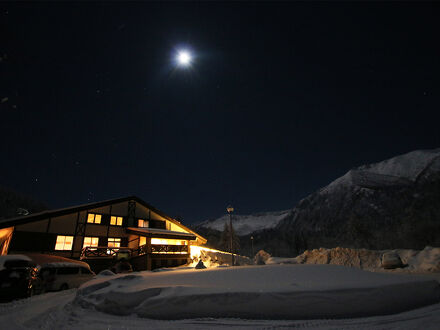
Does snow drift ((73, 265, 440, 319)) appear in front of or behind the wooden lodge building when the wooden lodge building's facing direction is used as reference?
in front

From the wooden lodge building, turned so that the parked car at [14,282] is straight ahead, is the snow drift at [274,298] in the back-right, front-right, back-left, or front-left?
front-left

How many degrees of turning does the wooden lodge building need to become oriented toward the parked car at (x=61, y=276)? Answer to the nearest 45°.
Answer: approximately 45° to its right

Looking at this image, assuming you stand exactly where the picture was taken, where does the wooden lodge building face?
facing the viewer and to the right of the viewer

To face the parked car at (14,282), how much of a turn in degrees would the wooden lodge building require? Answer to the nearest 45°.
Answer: approximately 45° to its right

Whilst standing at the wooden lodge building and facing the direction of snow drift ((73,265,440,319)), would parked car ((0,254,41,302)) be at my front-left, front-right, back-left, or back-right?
front-right

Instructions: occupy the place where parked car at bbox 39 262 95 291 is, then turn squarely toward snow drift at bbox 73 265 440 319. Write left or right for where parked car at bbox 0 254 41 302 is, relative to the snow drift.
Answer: right

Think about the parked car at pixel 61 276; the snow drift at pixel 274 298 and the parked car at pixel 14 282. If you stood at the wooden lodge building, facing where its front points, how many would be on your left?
0
